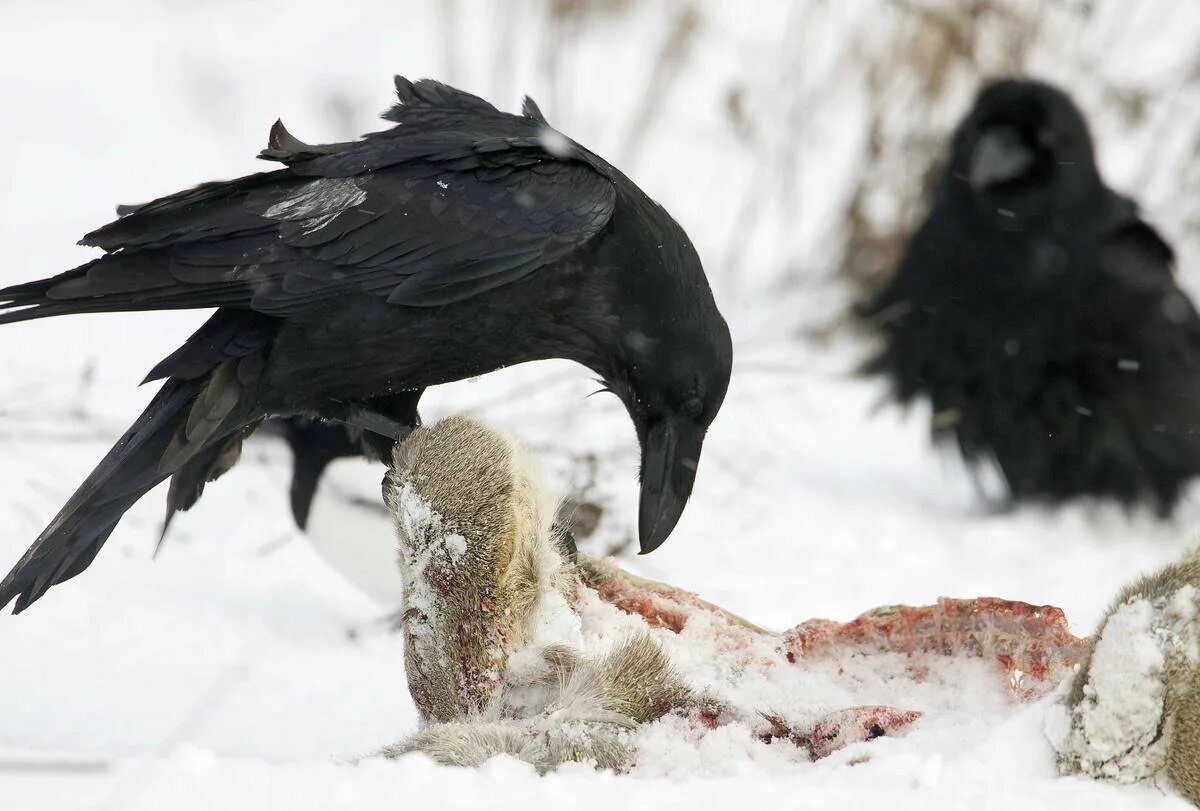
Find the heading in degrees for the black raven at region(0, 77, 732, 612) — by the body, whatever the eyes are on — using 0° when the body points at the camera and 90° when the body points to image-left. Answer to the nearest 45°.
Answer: approximately 270°

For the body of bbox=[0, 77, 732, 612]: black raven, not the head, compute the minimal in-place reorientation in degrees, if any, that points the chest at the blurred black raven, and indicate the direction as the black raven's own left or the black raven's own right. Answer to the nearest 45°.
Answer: approximately 45° to the black raven's own left
